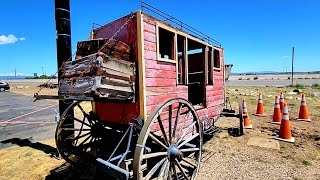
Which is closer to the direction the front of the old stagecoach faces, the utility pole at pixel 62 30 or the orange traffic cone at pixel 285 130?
the orange traffic cone

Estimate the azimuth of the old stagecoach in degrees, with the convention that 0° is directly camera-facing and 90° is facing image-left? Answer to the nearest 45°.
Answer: approximately 225°
